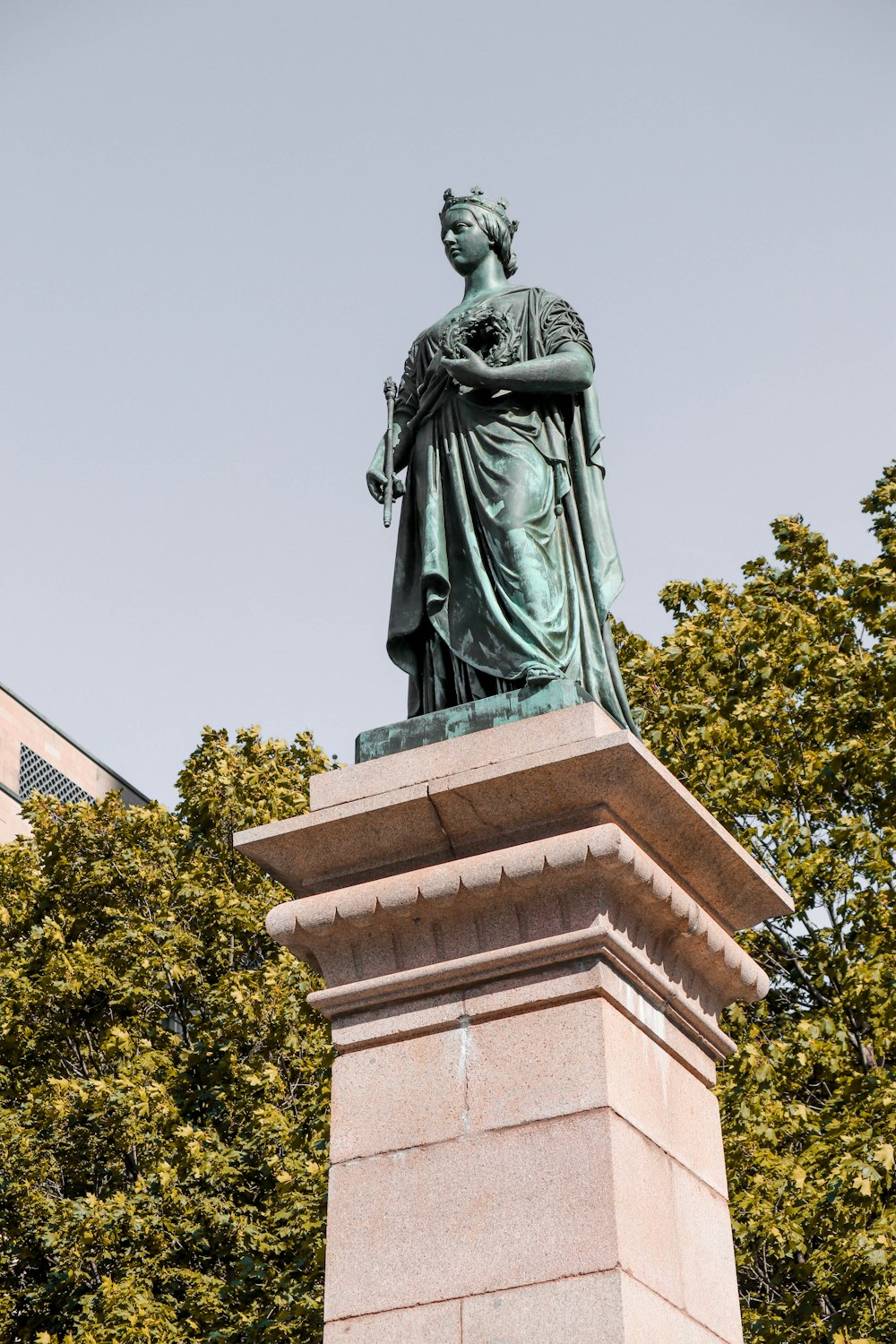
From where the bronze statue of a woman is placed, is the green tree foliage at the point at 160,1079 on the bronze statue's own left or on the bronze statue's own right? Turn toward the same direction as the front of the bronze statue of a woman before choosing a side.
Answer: on the bronze statue's own right

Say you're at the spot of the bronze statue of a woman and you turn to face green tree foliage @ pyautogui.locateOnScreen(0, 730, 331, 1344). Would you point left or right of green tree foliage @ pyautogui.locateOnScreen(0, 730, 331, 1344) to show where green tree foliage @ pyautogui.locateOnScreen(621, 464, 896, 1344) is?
right

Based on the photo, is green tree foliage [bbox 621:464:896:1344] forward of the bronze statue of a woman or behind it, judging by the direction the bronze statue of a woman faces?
behind

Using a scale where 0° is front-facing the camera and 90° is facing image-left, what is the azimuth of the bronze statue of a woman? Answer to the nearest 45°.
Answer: approximately 45°
